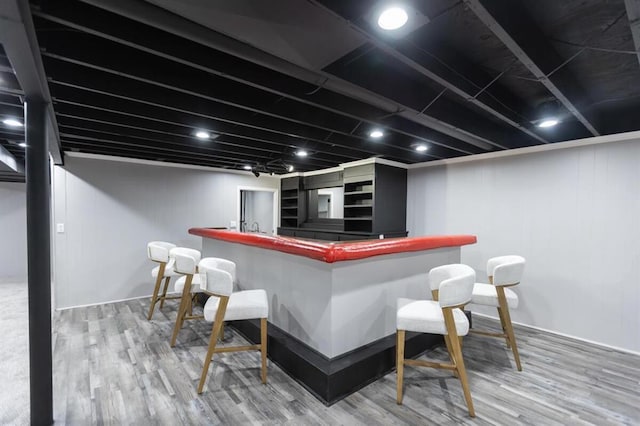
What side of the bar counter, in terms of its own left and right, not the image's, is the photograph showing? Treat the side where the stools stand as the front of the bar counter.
front

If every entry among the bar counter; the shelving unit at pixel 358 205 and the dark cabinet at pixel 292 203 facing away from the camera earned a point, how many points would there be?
0

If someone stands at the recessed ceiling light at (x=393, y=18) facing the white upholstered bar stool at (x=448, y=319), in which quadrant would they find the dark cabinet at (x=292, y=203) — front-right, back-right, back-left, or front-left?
front-left

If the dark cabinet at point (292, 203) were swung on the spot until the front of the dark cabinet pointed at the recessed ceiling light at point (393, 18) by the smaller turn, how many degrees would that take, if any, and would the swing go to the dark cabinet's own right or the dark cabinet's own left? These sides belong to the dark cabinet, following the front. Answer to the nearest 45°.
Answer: approximately 45° to the dark cabinet's own left

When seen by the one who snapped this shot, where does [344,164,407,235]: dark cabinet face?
facing the viewer and to the left of the viewer

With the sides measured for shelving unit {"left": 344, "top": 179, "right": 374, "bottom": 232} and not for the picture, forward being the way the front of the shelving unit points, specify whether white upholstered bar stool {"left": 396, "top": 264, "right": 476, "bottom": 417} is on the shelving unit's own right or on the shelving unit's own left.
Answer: on the shelving unit's own left

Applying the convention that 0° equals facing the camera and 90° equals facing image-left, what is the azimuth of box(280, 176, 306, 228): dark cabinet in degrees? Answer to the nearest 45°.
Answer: approximately 45°

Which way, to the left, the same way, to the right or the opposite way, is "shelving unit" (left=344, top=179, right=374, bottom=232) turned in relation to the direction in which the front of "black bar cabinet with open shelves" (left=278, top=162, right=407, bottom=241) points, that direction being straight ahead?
the same way

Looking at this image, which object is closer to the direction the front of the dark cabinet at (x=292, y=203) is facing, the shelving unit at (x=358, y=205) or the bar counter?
the bar counter

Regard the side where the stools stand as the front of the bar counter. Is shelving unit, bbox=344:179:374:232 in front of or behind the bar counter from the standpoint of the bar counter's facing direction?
behind

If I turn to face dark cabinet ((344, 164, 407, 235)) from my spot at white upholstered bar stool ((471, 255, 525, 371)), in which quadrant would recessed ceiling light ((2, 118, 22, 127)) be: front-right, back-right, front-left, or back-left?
front-left

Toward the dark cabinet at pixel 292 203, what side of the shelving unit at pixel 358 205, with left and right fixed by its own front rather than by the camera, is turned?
right

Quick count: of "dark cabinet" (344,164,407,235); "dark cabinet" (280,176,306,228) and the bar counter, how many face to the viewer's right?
0

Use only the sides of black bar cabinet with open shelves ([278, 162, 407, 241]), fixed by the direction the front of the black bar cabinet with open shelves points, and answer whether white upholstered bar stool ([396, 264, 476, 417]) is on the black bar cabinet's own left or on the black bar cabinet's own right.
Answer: on the black bar cabinet's own left

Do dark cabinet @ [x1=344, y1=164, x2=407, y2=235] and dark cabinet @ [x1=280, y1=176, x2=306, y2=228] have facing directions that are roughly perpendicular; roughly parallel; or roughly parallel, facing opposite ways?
roughly parallel

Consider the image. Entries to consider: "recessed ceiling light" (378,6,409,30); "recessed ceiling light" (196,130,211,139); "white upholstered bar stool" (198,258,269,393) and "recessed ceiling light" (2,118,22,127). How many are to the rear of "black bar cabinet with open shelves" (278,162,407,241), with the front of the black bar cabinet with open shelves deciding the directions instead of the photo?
0

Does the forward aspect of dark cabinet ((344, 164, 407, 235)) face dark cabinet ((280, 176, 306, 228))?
no
